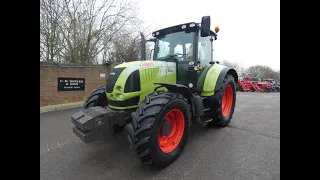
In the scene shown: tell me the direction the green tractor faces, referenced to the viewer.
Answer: facing the viewer and to the left of the viewer

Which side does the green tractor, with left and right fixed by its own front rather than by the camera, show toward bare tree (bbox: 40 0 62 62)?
right
